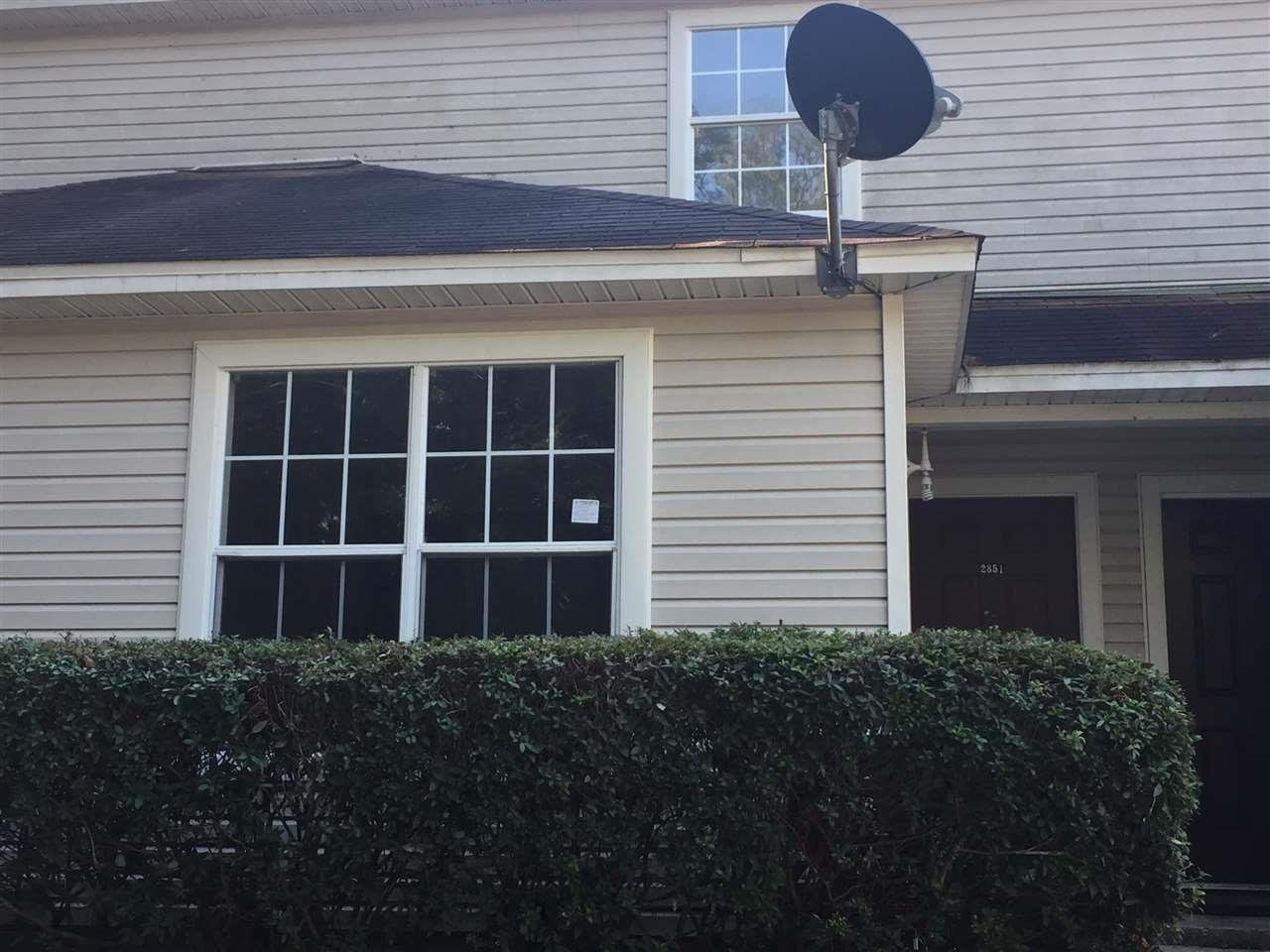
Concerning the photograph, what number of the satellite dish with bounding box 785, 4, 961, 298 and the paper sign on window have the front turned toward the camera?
1

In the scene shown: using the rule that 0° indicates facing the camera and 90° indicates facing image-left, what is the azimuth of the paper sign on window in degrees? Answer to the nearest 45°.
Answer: approximately 0°

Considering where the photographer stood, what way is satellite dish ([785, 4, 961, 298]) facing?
facing away from the viewer and to the right of the viewer

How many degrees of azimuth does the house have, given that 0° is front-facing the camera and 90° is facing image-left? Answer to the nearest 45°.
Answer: approximately 0°

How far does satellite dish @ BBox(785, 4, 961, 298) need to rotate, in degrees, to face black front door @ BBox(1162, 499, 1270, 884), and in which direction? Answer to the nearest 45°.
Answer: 0° — it already faces it
